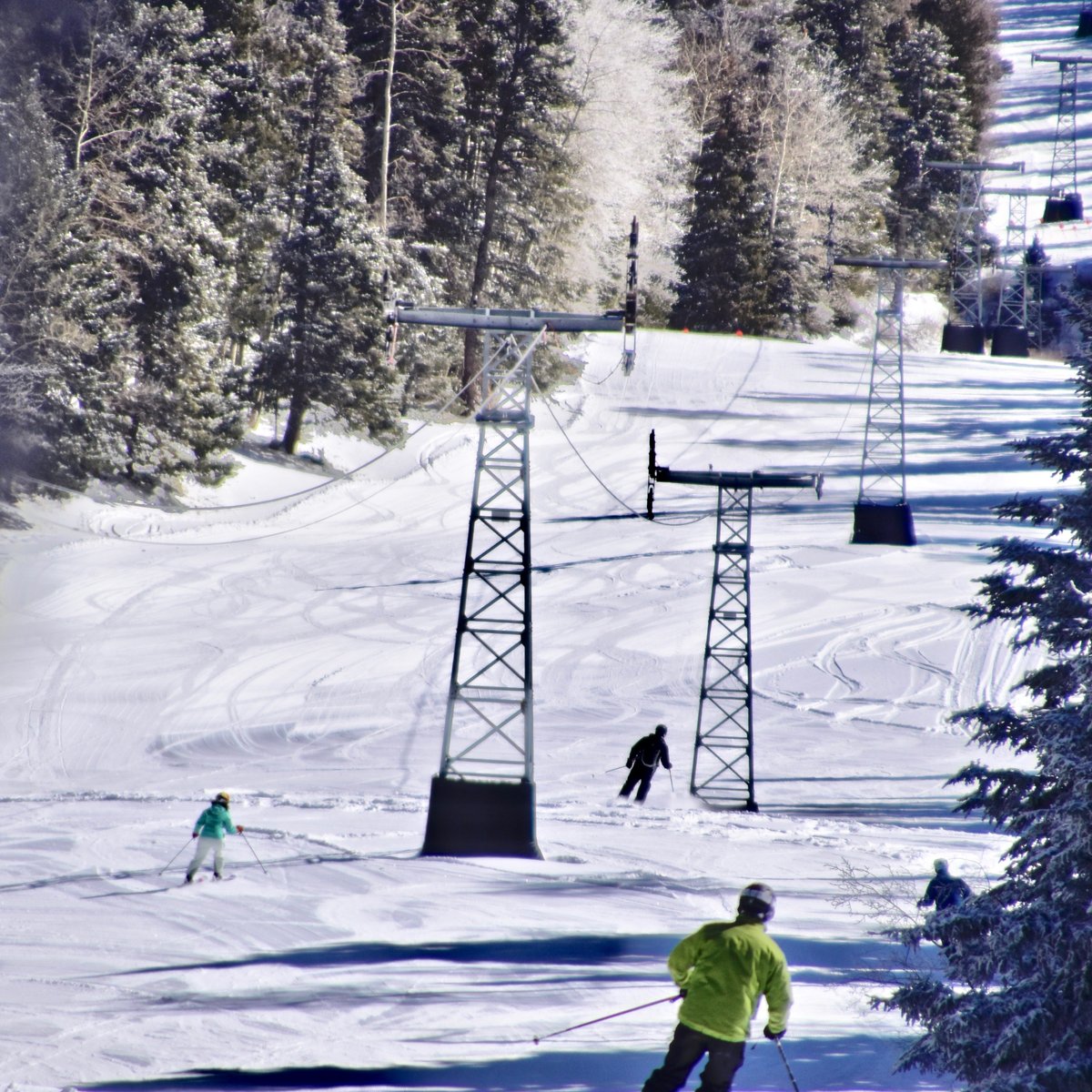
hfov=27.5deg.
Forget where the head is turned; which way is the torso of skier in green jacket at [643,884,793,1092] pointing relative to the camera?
away from the camera

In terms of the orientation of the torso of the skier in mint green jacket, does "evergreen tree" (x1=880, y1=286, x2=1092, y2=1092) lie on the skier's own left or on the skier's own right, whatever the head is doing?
on the skier's own right

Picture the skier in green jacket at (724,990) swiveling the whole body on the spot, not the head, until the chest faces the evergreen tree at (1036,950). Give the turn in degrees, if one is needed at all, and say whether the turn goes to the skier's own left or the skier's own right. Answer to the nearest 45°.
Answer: approximately 45° to the skier's own right

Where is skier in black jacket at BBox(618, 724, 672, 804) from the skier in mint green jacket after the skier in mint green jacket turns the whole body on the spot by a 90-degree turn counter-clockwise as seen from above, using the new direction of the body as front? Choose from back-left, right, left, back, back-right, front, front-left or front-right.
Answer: right

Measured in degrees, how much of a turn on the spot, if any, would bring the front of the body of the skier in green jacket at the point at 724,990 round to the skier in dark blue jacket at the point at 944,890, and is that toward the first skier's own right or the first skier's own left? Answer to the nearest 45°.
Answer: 0° — they already face them

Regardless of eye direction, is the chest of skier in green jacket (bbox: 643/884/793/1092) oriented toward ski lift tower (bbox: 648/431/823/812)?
yes

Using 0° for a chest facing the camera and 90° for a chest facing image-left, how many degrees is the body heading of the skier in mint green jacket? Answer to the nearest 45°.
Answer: approximately 225°

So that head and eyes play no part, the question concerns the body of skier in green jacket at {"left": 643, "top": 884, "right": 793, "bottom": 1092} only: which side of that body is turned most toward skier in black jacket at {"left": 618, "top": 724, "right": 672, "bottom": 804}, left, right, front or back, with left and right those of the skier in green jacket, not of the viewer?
front

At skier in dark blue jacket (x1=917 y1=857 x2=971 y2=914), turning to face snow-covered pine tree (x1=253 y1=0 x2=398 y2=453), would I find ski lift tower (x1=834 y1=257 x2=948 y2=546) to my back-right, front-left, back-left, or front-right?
front-right

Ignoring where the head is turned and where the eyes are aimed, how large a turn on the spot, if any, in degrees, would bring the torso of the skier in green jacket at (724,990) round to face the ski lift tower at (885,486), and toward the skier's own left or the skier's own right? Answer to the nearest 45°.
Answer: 0° — they already face it
